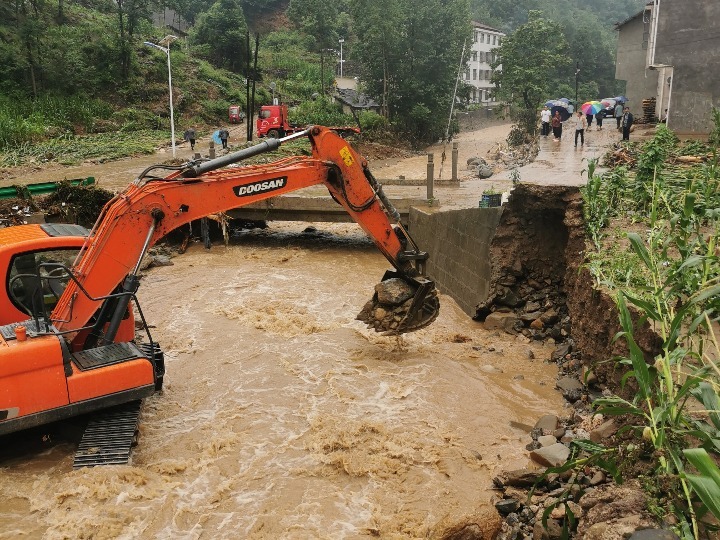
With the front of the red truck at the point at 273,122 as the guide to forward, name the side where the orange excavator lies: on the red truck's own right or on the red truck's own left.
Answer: on the red truck's own left

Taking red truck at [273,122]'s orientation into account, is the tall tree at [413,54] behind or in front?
behind

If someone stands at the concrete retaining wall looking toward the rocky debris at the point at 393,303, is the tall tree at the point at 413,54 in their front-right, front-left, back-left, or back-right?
back-right

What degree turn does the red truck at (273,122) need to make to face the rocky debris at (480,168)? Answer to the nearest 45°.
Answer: approximately 135° to its left

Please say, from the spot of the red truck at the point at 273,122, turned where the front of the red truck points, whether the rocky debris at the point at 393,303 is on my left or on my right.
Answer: on my left

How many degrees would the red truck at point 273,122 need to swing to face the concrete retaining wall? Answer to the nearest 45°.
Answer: approximately 90° to its left

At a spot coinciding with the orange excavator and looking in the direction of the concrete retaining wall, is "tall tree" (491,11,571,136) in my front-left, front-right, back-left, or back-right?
front-left

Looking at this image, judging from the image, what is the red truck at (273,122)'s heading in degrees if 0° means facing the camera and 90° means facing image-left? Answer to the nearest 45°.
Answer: approximately 90°
